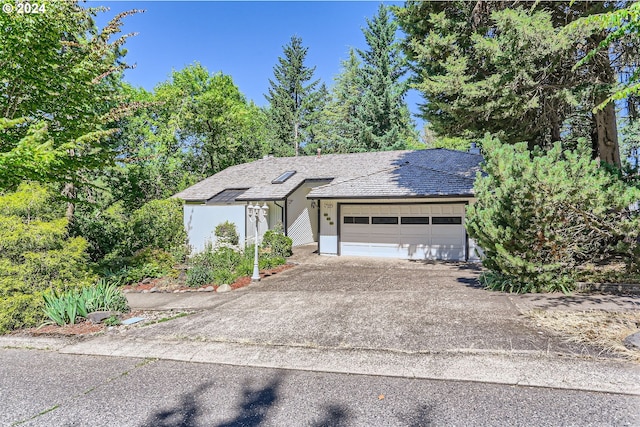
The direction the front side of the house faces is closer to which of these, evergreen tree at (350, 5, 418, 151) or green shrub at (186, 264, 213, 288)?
the green shrub

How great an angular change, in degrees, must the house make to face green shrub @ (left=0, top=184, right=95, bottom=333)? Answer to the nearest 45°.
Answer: approximately 45° to its right

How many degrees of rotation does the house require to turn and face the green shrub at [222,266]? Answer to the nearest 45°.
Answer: approximately 45° to its right

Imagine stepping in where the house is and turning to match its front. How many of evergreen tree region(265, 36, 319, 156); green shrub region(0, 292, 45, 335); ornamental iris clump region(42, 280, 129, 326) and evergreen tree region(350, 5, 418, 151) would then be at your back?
2

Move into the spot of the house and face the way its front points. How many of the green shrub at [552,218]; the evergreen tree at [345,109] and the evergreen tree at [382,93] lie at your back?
2

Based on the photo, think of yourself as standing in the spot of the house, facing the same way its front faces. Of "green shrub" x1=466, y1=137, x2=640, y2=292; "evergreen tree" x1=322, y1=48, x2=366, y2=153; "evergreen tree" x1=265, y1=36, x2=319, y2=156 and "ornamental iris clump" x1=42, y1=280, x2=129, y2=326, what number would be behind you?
2

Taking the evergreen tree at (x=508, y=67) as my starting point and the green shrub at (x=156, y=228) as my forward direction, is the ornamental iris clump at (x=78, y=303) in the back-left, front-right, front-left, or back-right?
front-left

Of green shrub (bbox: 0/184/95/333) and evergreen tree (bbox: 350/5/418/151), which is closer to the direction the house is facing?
the green shrub

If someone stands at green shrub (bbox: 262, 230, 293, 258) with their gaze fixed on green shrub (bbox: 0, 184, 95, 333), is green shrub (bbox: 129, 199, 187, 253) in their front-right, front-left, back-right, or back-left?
front-right

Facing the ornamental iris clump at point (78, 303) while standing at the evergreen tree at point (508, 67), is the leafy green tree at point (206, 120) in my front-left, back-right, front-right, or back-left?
front-right

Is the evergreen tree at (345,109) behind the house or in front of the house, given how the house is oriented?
behind

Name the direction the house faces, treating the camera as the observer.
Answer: facing the viewer

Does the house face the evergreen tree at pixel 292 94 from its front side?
no
